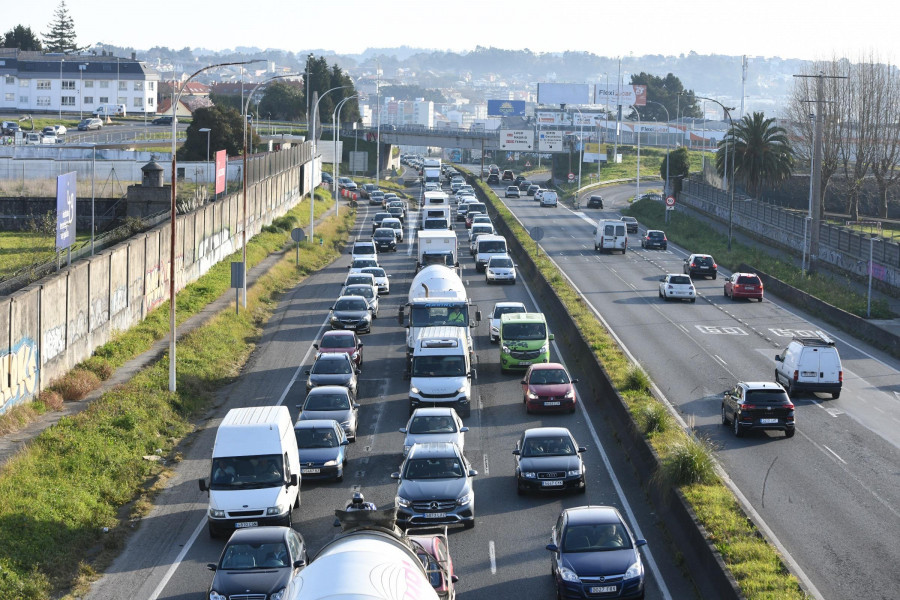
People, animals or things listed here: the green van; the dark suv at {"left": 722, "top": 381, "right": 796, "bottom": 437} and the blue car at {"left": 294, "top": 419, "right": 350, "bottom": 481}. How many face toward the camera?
2

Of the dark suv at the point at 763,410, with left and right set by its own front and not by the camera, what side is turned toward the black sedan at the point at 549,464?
left

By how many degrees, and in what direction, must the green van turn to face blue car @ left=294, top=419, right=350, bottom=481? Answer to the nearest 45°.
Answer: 0° — it already faces it

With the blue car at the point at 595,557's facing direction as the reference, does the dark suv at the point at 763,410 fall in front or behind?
behind

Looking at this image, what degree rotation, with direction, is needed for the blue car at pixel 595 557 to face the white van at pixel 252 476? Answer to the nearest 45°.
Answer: approximately 135° to its right

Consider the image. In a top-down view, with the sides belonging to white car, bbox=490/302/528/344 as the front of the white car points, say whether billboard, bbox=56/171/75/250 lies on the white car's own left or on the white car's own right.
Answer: on the white car's own right
